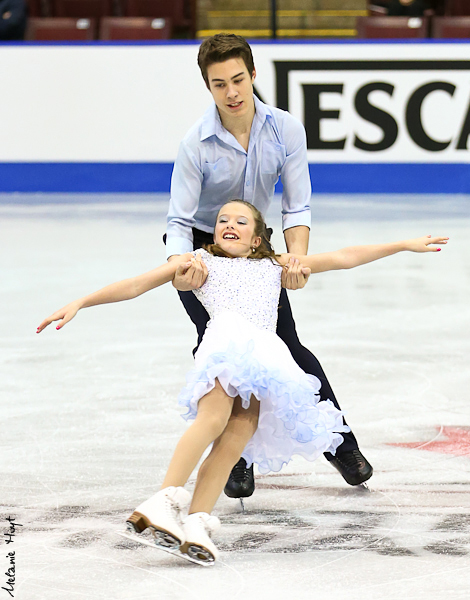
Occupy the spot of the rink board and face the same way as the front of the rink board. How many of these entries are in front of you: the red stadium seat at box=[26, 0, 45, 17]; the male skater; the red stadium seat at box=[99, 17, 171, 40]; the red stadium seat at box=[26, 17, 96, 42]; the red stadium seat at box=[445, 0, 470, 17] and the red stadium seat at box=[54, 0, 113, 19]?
1

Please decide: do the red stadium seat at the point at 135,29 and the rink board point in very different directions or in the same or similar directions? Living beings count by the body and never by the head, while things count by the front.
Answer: same or similar directions

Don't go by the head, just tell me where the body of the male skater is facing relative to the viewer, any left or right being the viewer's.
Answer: facing the viewer

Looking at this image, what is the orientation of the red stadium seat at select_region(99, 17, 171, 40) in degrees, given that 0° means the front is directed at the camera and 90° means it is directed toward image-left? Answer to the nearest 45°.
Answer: approximately 0°

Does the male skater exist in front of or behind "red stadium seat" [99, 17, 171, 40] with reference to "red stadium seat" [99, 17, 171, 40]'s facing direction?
in front

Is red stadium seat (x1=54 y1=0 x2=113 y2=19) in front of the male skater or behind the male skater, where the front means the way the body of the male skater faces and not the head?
behind

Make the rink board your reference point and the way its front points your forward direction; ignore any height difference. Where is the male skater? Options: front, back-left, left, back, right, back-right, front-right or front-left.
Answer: front

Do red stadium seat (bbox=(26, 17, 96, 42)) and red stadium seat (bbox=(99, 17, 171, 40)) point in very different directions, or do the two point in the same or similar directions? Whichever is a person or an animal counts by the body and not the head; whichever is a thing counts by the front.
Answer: same or similar directions

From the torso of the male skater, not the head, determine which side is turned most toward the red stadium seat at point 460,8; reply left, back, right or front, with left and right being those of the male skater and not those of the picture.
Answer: back

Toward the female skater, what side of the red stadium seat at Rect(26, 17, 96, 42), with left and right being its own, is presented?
front

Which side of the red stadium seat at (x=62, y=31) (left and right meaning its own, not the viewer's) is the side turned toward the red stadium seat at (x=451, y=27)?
left

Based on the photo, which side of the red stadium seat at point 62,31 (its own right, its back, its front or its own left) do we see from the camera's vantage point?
front
